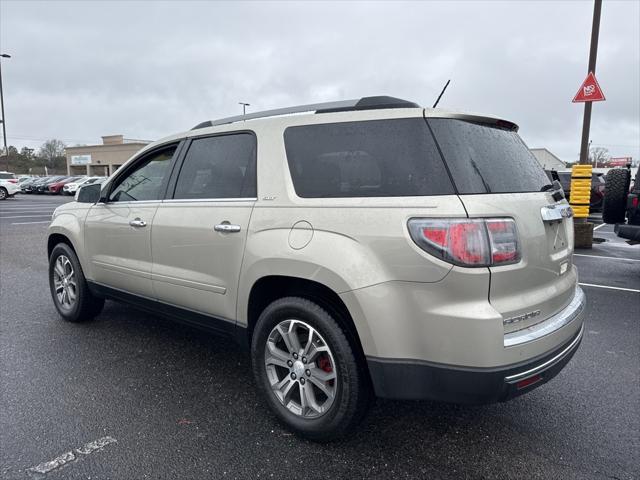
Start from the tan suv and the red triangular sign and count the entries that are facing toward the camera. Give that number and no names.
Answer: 1

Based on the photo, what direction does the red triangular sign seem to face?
toward the camera

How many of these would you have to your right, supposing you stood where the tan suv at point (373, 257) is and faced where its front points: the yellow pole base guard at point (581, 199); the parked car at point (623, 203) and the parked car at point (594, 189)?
3

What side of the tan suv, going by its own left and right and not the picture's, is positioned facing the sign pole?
right

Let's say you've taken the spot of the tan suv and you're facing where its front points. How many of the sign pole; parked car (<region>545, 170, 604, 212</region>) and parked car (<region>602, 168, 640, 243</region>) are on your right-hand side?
3

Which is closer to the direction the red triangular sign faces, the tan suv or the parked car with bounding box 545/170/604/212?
the tan suv

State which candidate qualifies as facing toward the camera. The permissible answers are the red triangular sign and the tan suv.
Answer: the red triangular sign

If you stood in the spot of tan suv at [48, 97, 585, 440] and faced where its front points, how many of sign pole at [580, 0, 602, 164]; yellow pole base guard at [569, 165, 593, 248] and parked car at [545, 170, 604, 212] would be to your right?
3

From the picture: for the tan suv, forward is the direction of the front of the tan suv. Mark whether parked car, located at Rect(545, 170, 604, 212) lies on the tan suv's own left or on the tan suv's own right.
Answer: on the tan suv's own right

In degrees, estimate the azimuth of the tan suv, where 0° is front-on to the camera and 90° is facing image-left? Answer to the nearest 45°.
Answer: approximately 135°

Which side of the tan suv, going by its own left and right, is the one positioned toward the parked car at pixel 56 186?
front

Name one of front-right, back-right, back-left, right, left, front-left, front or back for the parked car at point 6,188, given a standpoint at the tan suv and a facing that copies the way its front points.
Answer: front

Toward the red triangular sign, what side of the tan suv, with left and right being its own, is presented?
right
